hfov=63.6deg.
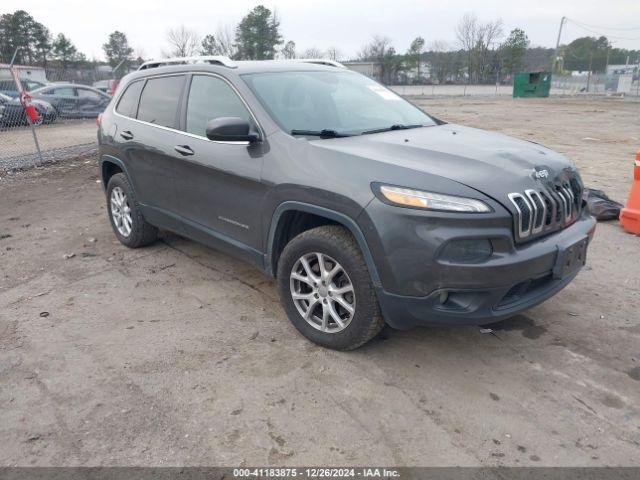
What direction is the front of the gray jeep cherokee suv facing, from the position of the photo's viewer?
facing the viewer and to the right of the viewer

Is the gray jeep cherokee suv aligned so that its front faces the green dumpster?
no

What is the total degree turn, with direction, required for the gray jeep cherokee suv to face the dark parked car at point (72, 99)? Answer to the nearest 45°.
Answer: approximately 180°

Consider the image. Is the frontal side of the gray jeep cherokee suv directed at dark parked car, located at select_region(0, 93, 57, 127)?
no

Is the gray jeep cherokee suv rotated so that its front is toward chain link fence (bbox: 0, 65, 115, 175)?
no

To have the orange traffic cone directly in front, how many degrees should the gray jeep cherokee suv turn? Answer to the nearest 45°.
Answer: approximately 90° to its left

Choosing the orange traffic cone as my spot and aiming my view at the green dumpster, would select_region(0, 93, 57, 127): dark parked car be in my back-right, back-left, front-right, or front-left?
front-left

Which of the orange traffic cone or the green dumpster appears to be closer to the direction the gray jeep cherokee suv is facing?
the orange traffic cone
